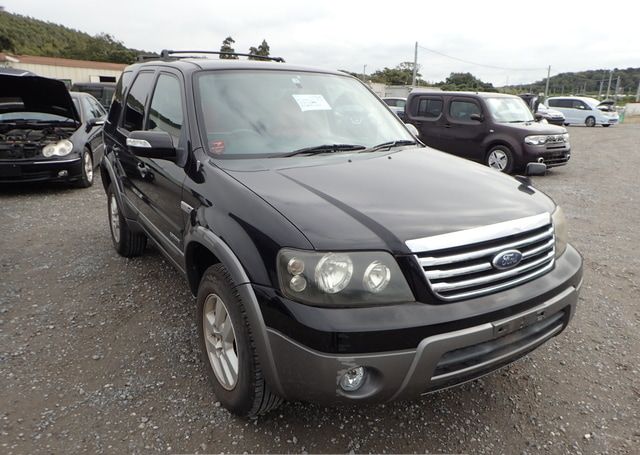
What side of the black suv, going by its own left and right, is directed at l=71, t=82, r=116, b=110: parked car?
back

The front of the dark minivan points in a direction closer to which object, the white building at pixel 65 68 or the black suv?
the black suv

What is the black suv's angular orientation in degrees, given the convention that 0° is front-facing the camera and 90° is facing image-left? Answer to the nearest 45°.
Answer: approximately 315°

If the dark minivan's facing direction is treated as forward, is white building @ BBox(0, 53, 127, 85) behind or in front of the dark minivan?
behind

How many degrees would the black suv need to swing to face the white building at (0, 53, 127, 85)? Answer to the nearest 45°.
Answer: approximately 180°

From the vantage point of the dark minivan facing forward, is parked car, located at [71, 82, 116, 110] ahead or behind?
behind

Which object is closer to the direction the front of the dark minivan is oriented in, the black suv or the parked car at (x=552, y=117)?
the black suv

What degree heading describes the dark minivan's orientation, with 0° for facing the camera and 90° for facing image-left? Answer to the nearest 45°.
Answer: approximately 315°

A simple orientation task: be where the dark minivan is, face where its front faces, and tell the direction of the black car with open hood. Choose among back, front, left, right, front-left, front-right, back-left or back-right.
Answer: right

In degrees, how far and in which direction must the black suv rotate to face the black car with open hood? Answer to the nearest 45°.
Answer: approximately 180°
